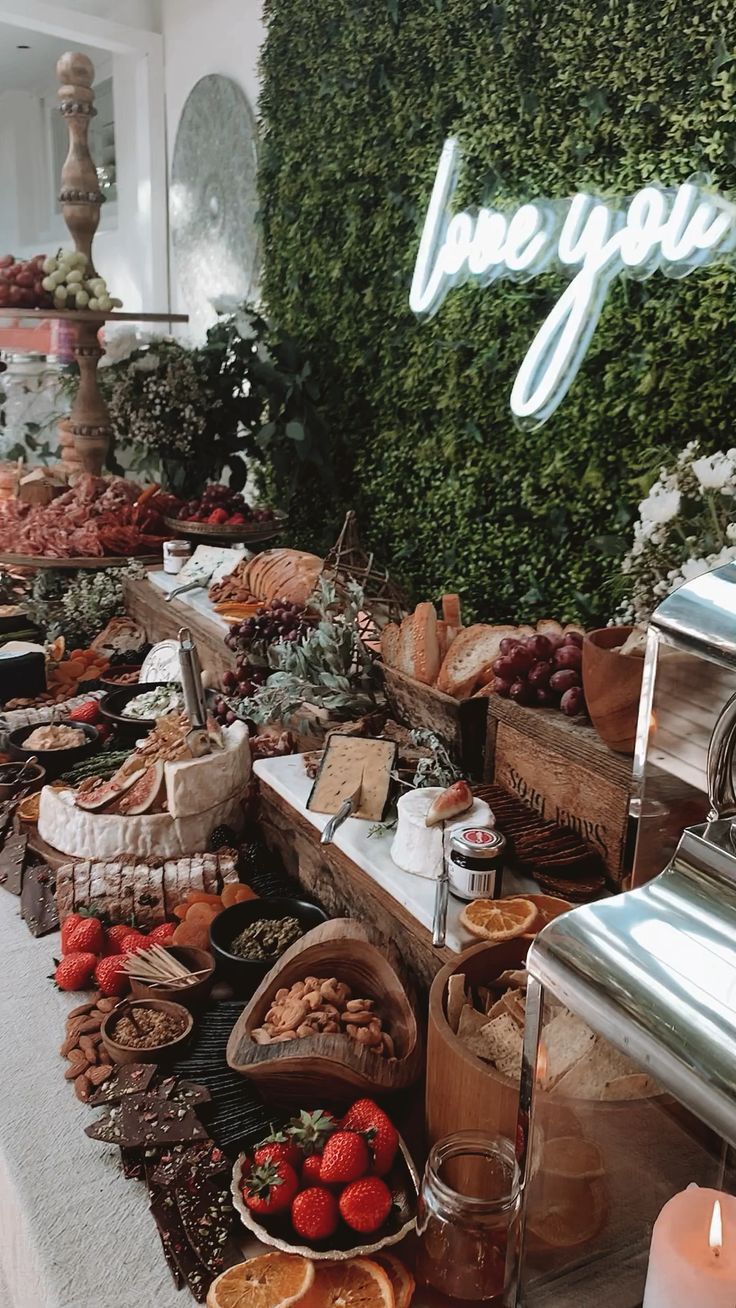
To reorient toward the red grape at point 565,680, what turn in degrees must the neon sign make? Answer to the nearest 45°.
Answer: approximately 45° to its left

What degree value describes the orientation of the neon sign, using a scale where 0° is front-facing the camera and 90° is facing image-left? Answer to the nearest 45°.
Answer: approximately 45°

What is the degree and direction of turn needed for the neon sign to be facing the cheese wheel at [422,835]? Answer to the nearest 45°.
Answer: approximately 45° to its left

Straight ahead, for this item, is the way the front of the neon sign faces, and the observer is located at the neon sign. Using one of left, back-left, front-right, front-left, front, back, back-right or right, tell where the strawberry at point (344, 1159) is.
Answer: front-left

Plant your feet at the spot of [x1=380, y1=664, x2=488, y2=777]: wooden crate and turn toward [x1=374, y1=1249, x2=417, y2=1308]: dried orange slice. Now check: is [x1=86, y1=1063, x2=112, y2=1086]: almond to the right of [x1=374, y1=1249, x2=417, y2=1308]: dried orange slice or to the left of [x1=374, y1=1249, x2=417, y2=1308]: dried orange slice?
right

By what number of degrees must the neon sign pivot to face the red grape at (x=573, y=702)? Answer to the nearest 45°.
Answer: approximately 45° to its left

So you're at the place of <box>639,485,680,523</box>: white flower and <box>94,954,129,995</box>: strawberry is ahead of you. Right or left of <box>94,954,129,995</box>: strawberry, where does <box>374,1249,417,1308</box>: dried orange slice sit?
left

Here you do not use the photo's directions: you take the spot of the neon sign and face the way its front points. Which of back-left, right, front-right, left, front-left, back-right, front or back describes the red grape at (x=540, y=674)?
front-left

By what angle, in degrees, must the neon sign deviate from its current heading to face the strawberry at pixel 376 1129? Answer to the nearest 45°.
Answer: approximately 45° to its left

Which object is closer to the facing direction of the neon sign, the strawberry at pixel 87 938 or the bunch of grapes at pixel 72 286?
the strawberry
